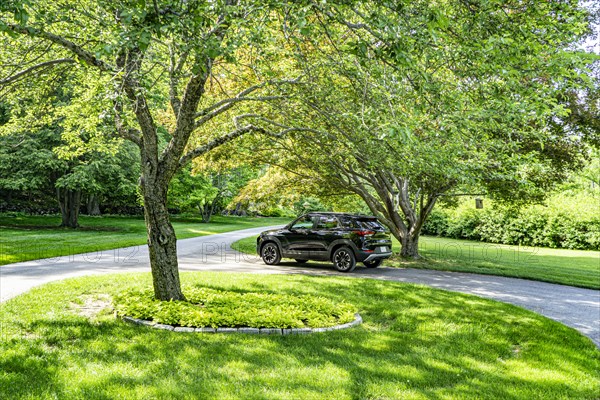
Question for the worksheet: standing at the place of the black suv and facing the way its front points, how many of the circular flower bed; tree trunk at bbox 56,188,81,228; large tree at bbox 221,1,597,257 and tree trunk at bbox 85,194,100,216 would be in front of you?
2

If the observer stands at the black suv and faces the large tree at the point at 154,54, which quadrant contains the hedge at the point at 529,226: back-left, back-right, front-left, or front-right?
back-left

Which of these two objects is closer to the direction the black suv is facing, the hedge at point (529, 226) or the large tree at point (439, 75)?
the hedge

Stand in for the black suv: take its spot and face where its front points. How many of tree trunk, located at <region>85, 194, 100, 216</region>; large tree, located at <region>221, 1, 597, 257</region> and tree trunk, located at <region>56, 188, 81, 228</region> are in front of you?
2

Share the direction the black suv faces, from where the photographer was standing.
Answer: facing away from the viewer and to the left of the viewer

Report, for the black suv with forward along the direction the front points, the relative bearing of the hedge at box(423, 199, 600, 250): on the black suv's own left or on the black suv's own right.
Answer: on the black suv's own right

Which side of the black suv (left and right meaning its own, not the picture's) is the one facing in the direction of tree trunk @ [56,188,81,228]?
front

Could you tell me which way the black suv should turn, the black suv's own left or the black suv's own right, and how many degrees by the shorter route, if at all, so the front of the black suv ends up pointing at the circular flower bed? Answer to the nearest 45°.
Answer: approximately 135° to the black suv's own left

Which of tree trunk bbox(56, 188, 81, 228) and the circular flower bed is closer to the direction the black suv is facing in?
the tree trunk

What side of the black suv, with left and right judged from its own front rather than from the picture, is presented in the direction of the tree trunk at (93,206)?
front

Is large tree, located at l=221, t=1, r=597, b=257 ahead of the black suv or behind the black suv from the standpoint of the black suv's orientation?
behind

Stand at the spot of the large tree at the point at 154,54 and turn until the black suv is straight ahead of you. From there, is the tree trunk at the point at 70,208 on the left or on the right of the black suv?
left

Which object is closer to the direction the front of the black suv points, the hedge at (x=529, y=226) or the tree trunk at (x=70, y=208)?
the tree trunk
